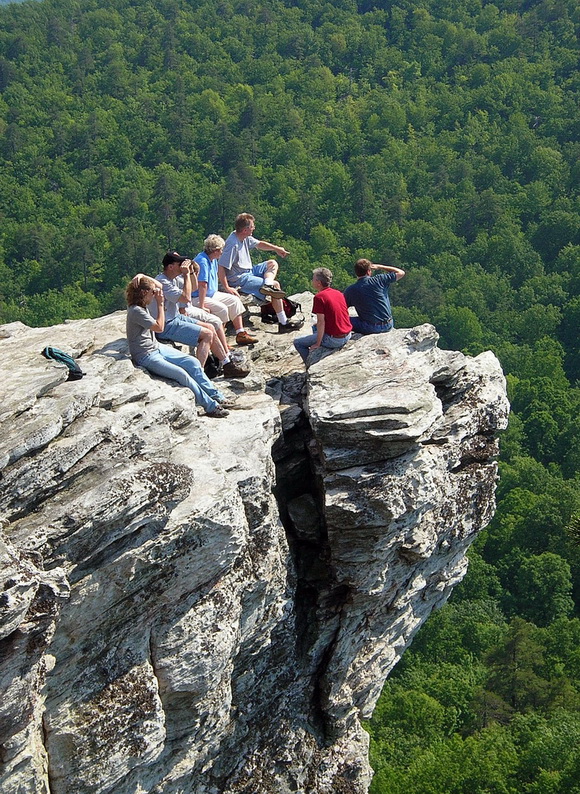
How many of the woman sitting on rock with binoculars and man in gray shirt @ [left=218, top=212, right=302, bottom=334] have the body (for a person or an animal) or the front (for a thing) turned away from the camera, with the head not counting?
0

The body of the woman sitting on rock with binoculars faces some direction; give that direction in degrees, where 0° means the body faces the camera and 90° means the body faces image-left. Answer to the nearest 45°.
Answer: approximately 270°

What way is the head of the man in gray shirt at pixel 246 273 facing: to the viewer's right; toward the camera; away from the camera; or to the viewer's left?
to the viewer's right

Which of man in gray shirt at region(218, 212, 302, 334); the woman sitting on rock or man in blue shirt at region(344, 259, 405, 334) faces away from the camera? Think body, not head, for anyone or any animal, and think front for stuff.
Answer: man in blue shirt at region(344, 259, 405, 334)

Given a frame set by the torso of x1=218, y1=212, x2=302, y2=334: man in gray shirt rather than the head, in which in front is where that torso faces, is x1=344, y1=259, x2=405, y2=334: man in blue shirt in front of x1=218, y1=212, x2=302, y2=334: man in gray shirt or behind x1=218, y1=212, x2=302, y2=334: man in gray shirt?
in front

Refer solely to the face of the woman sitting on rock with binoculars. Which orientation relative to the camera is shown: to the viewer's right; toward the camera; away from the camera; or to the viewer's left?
to the viewer's right

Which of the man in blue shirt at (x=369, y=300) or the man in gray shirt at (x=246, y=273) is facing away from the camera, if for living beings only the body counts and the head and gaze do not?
the man in blue shirt at (x=369, y=300)

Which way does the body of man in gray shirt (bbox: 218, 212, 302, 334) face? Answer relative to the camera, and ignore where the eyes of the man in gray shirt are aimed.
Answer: to the viewer's right

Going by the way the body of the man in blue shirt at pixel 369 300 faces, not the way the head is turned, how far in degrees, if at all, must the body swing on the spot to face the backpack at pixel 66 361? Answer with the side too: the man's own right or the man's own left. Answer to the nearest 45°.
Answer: approximately 135° to the man's own left

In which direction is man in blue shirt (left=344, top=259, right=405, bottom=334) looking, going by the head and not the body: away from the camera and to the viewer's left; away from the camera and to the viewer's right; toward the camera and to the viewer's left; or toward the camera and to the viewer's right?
away from the camera and to the viewer's right

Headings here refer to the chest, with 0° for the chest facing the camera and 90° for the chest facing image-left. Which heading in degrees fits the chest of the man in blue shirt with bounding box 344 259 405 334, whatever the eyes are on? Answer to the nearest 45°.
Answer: approximately 180°

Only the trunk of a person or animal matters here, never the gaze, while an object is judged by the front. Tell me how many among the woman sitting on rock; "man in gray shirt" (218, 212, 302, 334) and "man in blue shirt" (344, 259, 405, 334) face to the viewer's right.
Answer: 2

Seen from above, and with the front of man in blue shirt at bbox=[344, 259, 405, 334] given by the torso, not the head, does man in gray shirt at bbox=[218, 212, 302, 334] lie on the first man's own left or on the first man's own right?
on the first man's own left
